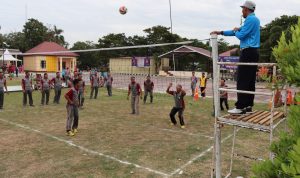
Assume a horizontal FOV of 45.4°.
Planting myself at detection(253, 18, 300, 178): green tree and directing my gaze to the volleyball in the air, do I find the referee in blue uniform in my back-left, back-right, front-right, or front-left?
front-right

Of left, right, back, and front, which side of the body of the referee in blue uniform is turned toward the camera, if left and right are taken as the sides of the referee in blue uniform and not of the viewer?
left

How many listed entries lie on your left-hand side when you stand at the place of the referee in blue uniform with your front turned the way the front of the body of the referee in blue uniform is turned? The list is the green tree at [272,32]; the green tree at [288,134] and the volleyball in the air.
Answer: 1

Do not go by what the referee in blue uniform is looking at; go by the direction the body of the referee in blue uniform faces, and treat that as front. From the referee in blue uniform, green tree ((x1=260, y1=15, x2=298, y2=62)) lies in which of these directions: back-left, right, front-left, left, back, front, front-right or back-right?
right

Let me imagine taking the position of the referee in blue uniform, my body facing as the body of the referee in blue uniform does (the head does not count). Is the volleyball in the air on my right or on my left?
on my right

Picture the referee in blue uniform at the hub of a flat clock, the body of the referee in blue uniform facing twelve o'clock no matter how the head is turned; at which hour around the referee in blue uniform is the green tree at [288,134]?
The green tree is roughly at 9 o'clock from the referee in blue uniform.

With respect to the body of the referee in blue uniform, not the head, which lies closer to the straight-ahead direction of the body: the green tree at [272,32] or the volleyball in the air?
the volleyball in the air
